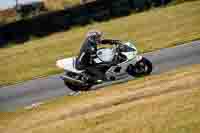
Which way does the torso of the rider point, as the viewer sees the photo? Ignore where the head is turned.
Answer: to the viewer's right
